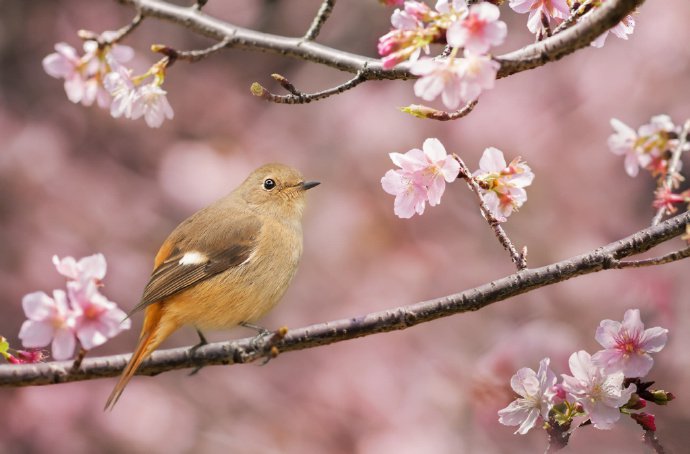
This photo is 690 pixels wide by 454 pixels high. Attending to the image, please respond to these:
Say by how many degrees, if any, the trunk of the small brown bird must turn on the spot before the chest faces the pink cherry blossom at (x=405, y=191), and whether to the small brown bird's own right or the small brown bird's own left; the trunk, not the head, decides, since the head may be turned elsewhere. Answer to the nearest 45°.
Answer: approximately 45° to the small brown bird's own right

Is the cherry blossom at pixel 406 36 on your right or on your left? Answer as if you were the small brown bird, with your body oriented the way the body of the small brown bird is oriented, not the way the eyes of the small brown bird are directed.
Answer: on your left

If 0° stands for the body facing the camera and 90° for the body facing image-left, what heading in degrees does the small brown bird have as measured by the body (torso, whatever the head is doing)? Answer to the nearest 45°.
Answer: approximately 270°
